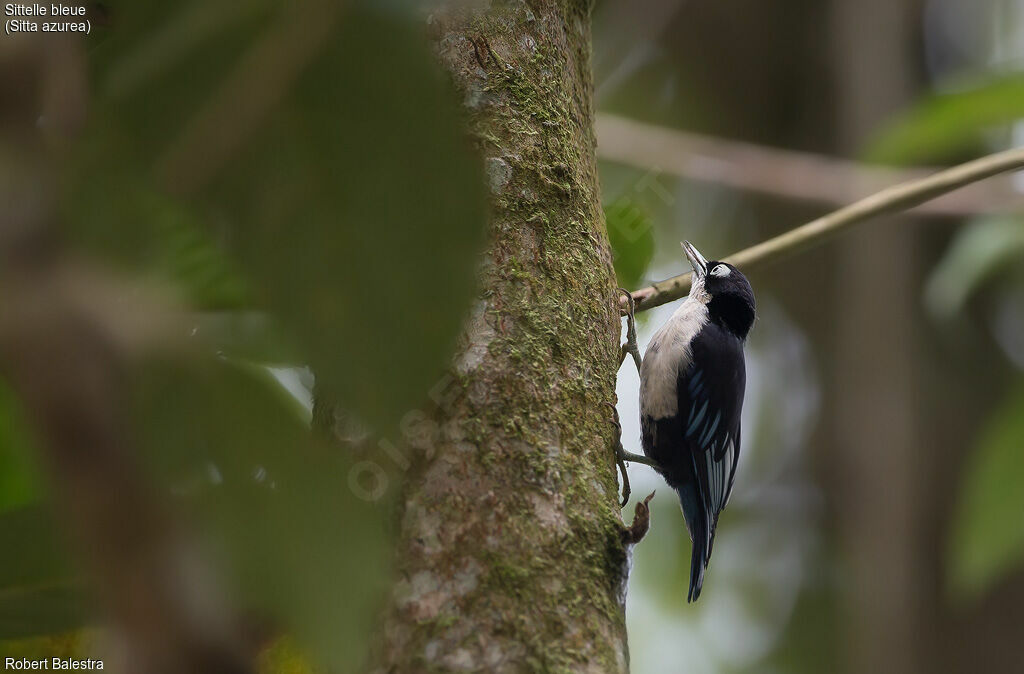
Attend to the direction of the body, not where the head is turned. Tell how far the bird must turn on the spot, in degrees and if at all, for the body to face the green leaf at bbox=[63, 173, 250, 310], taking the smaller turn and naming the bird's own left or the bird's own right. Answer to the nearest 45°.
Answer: approximately 90° to the bird's own left

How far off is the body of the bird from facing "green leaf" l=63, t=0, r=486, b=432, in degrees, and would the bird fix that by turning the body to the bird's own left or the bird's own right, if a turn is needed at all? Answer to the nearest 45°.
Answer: approximately 90° to the bird's own left

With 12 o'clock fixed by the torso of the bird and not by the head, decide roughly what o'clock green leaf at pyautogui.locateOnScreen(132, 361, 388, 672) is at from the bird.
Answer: The green leaf is roughly at 9 o'clock from the bird.

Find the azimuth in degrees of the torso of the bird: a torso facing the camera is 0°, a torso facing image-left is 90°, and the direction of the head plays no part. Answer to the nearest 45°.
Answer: approximately 90°
